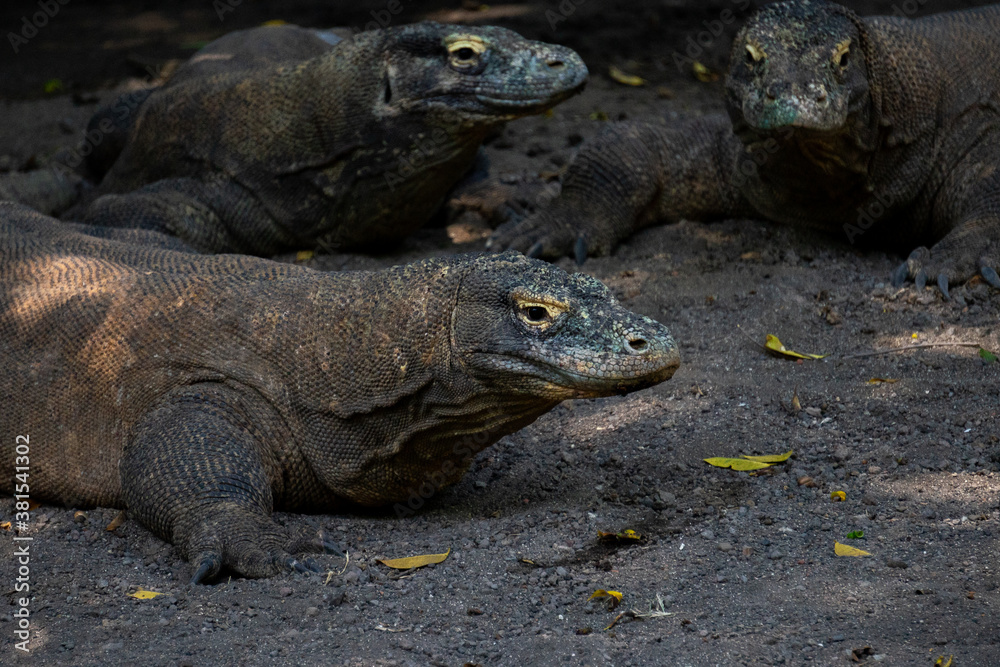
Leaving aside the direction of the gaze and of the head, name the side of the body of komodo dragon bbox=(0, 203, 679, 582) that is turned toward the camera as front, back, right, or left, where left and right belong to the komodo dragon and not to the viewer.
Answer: right

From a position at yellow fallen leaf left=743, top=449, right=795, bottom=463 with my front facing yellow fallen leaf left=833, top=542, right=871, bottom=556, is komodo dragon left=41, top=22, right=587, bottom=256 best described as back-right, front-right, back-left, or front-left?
back-right

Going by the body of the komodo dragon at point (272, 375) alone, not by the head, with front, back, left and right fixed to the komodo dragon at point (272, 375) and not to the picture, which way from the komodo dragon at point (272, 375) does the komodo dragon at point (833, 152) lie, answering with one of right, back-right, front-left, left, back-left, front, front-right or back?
front-left

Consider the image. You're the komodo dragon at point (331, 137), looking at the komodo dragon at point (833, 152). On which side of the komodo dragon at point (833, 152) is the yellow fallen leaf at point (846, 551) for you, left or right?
right

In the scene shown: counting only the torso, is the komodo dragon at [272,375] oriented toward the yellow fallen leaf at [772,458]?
yes

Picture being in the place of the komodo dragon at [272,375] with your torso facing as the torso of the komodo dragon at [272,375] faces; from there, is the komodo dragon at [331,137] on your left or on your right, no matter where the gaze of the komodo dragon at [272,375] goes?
on your left

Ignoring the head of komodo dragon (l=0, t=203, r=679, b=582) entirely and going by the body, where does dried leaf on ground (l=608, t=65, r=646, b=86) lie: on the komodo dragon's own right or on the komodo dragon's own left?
on the komodo dragon's own left

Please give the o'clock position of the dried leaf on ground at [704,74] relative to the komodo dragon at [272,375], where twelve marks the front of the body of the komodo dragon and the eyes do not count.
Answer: The dried leaf on ground is roughly at 10 o'clock from the komodo dragon.

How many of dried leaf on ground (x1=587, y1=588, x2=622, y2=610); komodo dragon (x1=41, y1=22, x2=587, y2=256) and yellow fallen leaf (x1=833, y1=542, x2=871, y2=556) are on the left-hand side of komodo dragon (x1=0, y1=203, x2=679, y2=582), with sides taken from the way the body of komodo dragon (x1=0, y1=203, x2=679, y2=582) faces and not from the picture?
1

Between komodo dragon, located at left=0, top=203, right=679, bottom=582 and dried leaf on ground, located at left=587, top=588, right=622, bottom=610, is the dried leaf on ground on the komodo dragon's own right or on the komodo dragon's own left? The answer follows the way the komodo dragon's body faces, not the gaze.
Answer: on the komodo dragon's own right
